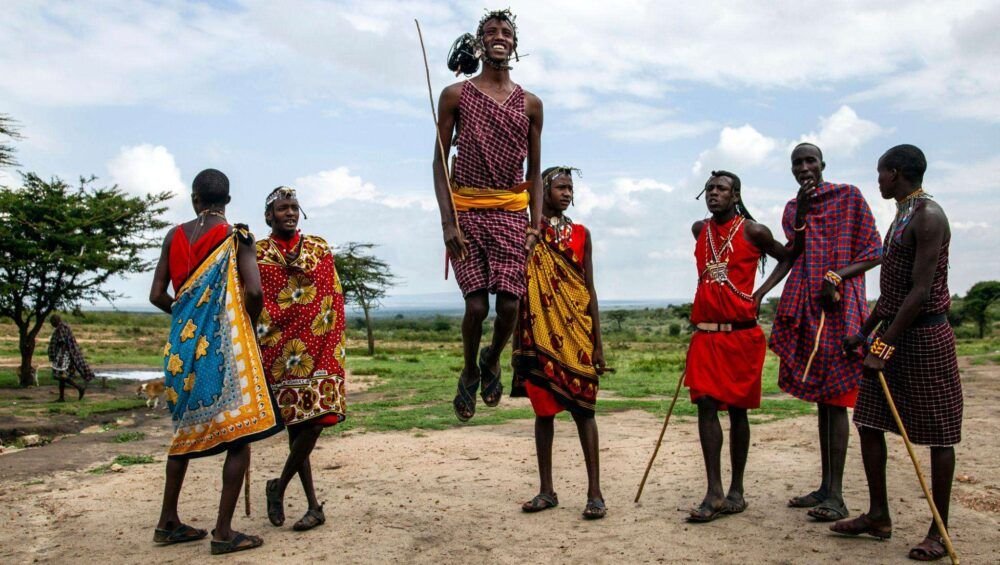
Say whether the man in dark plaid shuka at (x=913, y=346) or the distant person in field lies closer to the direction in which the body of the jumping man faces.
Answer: the man in dark plaid shuka

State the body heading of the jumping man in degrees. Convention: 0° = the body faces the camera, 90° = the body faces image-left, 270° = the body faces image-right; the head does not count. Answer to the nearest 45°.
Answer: approximately 0°

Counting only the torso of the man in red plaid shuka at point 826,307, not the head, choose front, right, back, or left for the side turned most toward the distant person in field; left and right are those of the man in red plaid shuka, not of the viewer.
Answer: right

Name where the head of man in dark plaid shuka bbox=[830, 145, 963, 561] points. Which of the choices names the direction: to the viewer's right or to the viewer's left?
to the viewer's left

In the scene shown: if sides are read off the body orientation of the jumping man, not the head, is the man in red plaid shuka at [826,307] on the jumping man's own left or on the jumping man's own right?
on the jumping man's own left

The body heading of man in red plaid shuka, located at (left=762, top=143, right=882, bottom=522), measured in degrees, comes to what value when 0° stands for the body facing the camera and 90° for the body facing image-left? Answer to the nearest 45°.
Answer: approximately 45°

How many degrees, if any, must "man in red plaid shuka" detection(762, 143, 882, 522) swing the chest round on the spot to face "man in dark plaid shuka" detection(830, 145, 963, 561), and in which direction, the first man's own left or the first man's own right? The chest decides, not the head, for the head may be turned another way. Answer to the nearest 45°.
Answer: approximately 90° to the first man's own left

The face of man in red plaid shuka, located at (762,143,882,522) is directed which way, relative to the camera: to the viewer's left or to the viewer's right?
to the viewer's left

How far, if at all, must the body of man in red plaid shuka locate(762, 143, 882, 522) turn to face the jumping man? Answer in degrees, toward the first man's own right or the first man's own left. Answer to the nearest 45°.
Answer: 0° — they already face them

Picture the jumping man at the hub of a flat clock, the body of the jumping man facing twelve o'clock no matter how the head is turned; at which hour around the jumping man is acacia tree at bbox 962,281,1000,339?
The acacia tree is roughly at 7 o'clock from the jumping man.

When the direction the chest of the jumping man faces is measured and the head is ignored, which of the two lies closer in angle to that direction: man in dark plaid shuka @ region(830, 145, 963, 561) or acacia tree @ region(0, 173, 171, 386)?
the man in dark plaid shuka

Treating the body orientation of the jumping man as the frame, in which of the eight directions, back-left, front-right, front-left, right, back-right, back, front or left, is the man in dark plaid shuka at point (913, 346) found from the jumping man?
left

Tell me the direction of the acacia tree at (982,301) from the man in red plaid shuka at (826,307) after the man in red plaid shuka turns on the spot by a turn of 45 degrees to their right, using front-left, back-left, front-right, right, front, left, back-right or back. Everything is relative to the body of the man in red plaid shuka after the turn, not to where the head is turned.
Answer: right

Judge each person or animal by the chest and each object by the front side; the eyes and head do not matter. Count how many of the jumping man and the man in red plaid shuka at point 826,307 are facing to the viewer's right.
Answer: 0
